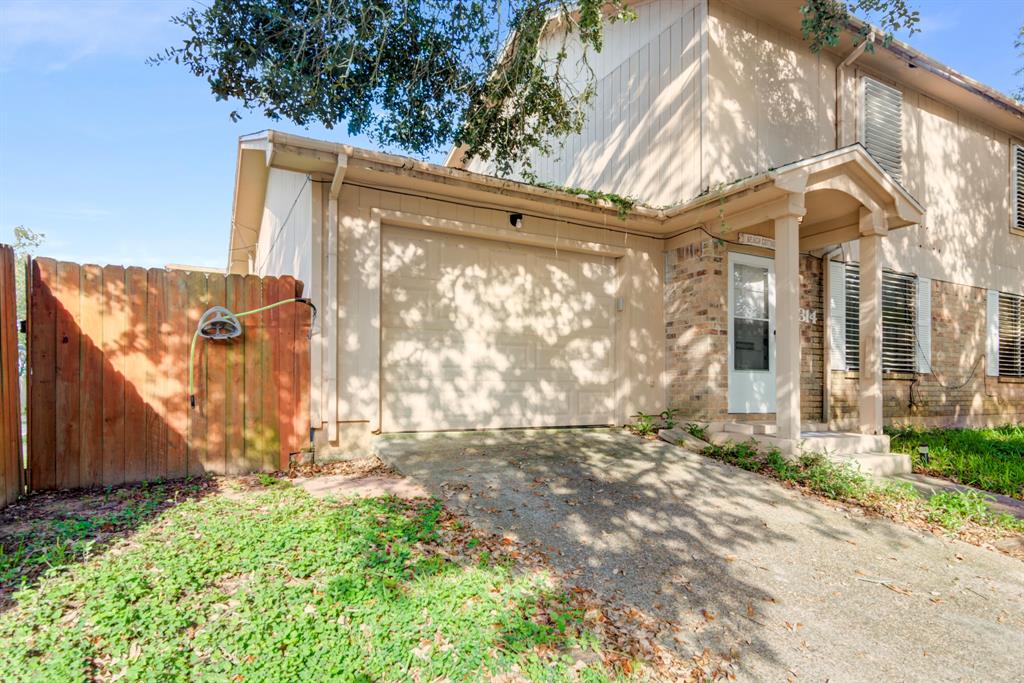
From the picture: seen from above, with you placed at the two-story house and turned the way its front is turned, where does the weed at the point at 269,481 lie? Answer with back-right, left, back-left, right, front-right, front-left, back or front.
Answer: right

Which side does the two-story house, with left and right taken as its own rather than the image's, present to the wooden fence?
right

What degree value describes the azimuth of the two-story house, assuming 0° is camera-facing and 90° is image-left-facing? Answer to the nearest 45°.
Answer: approximately 315°

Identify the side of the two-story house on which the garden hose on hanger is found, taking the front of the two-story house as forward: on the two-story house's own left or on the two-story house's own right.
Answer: on the two-story house's own right
